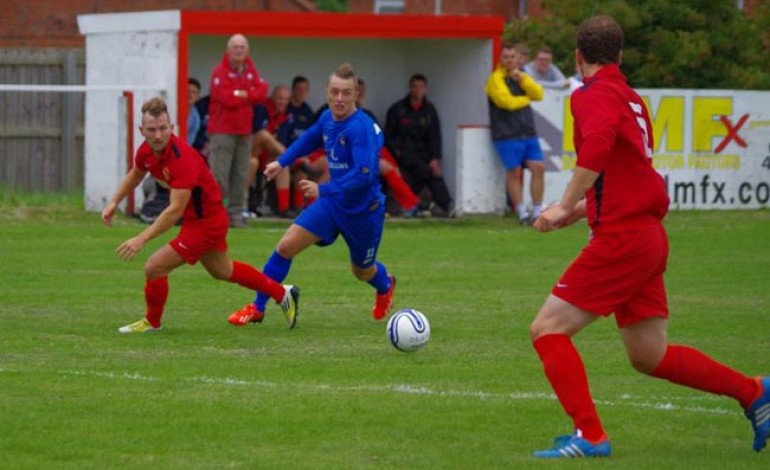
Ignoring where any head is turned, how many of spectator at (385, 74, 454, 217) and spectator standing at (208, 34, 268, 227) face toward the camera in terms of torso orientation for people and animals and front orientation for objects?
2

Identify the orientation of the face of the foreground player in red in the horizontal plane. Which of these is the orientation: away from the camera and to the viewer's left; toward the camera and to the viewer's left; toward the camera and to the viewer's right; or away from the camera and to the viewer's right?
away from the camera and to the viewer's left

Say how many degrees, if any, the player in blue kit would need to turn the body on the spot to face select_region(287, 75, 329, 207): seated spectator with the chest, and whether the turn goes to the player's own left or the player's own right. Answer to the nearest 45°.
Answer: approximately 135° to the player's own right

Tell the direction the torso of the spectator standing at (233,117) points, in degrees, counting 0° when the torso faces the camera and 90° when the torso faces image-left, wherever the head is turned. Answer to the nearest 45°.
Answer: approximately 0°

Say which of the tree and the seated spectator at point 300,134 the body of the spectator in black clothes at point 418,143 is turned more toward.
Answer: the seated spectator

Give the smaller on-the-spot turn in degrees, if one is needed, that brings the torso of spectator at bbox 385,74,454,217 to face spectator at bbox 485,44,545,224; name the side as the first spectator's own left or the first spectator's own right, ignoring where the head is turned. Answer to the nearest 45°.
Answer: approximately 45° to the first spectator's own left
